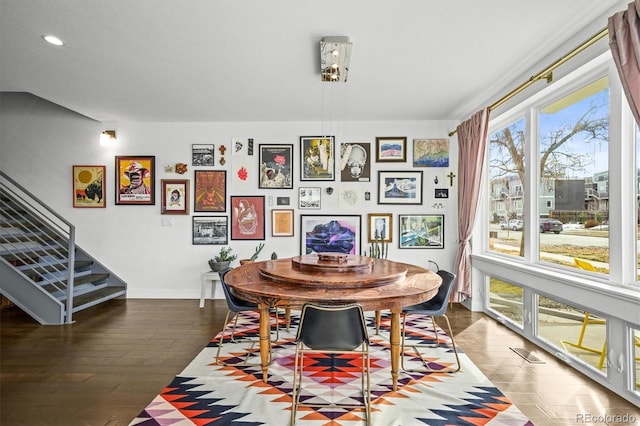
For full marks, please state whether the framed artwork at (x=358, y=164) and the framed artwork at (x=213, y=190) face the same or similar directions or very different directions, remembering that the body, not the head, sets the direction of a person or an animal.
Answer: same or similar directions

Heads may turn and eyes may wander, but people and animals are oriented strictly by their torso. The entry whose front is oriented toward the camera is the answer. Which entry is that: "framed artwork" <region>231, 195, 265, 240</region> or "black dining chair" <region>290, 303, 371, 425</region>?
the framed artwork

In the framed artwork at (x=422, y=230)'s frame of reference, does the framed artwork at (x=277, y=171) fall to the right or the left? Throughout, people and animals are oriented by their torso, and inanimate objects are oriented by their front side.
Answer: on its right

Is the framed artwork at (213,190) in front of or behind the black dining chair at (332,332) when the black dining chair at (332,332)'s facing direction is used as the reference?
in front

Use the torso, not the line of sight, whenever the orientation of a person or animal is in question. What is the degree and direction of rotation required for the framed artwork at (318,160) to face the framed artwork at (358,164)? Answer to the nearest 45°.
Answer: approximately 90° to its left

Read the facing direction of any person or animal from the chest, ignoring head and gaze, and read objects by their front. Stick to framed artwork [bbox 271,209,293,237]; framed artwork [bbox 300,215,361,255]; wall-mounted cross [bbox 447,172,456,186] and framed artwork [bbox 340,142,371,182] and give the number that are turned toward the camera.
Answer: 4

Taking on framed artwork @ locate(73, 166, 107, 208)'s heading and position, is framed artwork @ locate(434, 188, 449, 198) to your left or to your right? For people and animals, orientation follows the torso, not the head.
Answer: on your left

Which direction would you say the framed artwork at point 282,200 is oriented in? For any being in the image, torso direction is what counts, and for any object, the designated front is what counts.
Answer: toward the camera

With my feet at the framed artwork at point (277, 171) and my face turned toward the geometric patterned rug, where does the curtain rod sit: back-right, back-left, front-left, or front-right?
front-left

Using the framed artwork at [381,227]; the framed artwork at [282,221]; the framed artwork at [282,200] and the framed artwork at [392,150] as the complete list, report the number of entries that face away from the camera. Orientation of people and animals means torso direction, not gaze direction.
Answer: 0

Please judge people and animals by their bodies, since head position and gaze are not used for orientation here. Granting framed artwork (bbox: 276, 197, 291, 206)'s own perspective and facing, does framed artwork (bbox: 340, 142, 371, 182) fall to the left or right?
on its left

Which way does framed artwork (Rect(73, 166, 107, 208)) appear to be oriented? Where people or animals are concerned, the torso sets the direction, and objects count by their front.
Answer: toward the camera

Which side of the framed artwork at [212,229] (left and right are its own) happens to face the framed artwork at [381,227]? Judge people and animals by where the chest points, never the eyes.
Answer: left

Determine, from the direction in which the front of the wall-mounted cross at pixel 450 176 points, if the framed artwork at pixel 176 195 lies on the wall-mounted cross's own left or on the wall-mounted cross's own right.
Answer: on the wall-mounted cross's own right

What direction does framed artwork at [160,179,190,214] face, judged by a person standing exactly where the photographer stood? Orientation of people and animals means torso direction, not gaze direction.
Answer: facing the viewer

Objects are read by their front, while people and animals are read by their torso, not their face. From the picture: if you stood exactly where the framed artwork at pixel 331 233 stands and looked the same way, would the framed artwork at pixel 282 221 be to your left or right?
on your right

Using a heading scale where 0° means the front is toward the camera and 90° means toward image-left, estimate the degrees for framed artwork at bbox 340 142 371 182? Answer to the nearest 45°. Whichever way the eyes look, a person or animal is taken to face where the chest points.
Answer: approximately 0°

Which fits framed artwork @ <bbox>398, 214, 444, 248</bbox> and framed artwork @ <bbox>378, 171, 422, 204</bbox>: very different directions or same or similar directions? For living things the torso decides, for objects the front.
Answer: same or similar directions

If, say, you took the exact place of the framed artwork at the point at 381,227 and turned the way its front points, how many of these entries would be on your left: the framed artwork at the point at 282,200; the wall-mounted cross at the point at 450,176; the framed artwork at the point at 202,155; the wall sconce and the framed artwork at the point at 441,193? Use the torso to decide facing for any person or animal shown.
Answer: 2

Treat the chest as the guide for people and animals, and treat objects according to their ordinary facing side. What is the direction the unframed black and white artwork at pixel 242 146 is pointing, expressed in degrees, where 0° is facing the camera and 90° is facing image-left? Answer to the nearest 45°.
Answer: approximately 0°

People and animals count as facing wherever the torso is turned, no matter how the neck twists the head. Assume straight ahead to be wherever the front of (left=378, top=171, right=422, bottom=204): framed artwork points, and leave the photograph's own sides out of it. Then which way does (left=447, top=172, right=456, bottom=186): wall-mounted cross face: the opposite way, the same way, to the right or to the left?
the same way
